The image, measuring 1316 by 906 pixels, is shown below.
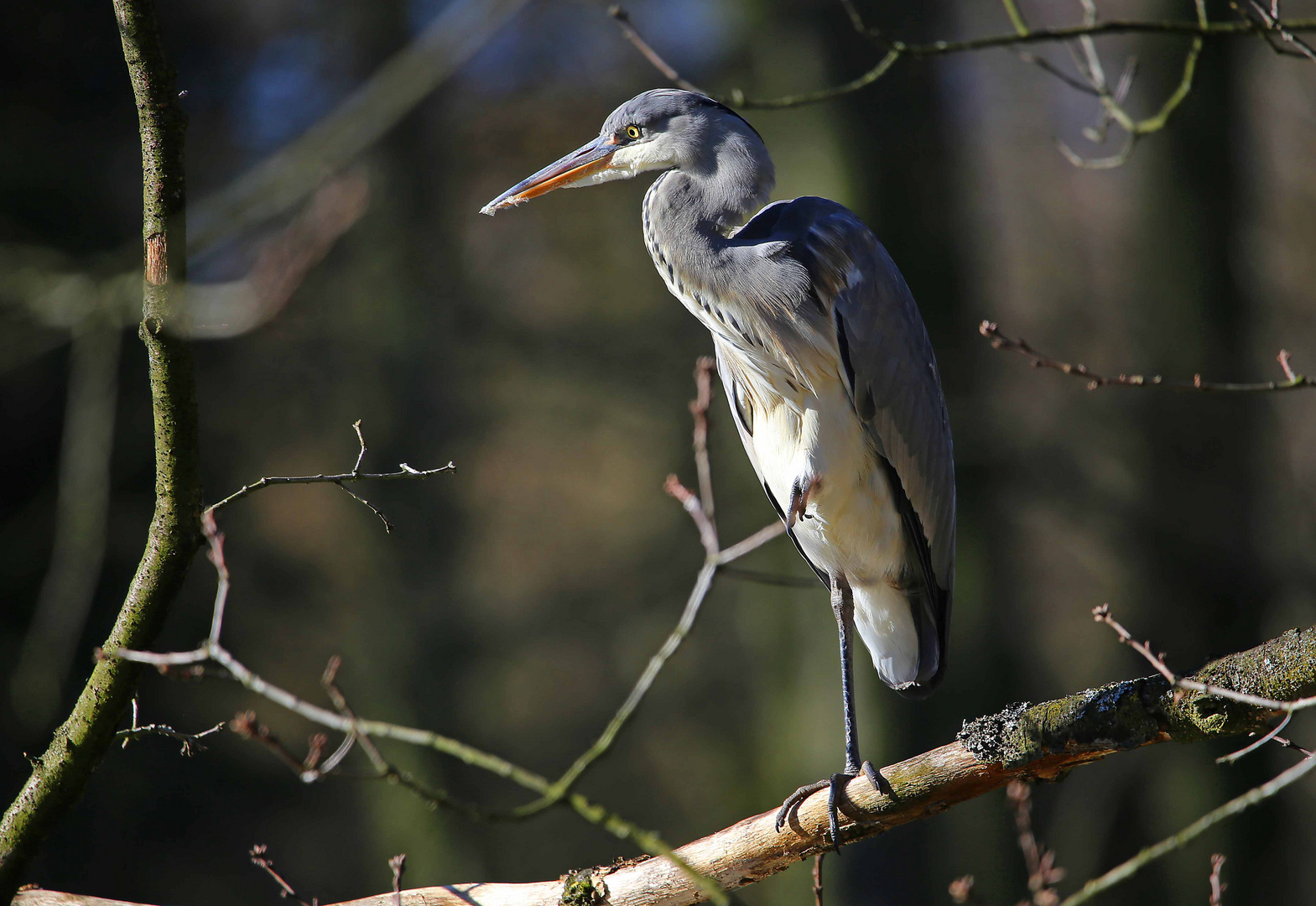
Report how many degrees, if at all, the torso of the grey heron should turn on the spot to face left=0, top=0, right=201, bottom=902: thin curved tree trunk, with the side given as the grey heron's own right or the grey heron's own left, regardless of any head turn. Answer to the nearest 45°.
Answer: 0° — it already faces it

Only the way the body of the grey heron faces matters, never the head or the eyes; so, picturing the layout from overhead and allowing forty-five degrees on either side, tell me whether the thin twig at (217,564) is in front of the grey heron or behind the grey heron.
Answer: in front

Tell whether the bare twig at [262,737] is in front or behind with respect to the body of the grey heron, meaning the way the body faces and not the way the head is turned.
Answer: in front

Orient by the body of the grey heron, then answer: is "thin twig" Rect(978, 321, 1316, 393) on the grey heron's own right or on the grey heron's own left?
on the grey heron's own left

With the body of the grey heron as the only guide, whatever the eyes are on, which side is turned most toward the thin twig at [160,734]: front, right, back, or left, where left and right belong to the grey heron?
front

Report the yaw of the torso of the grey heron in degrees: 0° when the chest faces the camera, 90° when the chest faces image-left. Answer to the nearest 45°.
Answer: approximately 45°
